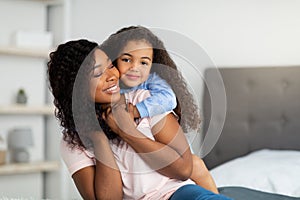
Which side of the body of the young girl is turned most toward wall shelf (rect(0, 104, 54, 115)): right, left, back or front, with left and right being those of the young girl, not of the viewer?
right

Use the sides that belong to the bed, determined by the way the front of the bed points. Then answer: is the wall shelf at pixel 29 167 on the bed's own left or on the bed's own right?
on the bed's own right

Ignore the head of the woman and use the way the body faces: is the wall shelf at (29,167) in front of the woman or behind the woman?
behind

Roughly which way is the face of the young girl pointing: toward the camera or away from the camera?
toward the camera

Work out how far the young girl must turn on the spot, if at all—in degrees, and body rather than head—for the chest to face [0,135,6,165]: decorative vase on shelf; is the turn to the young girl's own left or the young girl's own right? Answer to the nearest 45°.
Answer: approximately 90° to the young girl's own right

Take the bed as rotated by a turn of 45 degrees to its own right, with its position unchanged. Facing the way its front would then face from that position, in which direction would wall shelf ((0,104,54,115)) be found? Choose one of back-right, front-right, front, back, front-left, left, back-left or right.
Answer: front-right

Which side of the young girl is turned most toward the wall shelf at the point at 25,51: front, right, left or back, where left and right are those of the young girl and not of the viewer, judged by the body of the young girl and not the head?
right

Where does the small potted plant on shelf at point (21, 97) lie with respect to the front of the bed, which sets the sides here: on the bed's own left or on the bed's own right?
on the bed's own right

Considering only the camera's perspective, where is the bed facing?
facing the viewer
